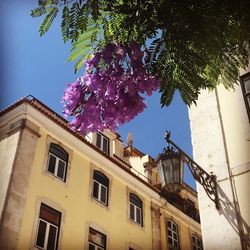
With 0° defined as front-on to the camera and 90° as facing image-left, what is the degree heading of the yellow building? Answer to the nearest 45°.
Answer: approximately 315°

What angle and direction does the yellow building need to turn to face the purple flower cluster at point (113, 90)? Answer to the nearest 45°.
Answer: approximately 45° to its right

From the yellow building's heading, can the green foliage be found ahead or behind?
ahead
